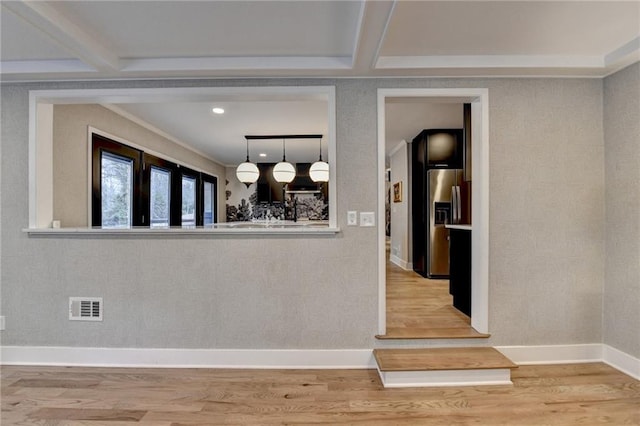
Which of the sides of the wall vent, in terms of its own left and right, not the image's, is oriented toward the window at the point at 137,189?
back

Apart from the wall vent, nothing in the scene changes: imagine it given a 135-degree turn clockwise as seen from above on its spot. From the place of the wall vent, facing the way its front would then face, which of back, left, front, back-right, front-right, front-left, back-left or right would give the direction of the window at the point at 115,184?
front-right

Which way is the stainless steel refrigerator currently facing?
toward the camera

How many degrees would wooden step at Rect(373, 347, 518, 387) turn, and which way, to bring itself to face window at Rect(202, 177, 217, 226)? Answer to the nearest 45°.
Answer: approximately 135° to its right

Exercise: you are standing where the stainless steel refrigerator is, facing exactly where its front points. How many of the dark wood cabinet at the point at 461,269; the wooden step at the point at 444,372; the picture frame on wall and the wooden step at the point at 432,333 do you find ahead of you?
3

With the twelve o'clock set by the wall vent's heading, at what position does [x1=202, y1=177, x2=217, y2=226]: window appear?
The window is roughly at 7 o'clock from the wall vent.

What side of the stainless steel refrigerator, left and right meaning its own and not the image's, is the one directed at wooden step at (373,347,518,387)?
front

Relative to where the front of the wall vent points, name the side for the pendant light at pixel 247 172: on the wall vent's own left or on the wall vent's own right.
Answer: on the wall vent's own left

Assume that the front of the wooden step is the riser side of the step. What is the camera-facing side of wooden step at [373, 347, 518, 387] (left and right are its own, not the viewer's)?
front

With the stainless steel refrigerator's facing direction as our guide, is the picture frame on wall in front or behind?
behind

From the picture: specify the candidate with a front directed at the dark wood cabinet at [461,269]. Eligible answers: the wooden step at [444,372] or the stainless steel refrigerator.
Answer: the stainless steel refrigerator

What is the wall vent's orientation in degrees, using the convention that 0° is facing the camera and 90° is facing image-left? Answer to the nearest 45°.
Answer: approximately 0°

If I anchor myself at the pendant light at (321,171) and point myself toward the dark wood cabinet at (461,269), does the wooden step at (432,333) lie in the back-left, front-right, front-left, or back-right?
front-right

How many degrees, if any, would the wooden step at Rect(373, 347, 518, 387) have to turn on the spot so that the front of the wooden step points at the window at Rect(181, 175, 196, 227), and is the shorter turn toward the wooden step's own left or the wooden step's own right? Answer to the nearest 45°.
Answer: approximately 135° to the wooden step's own right
